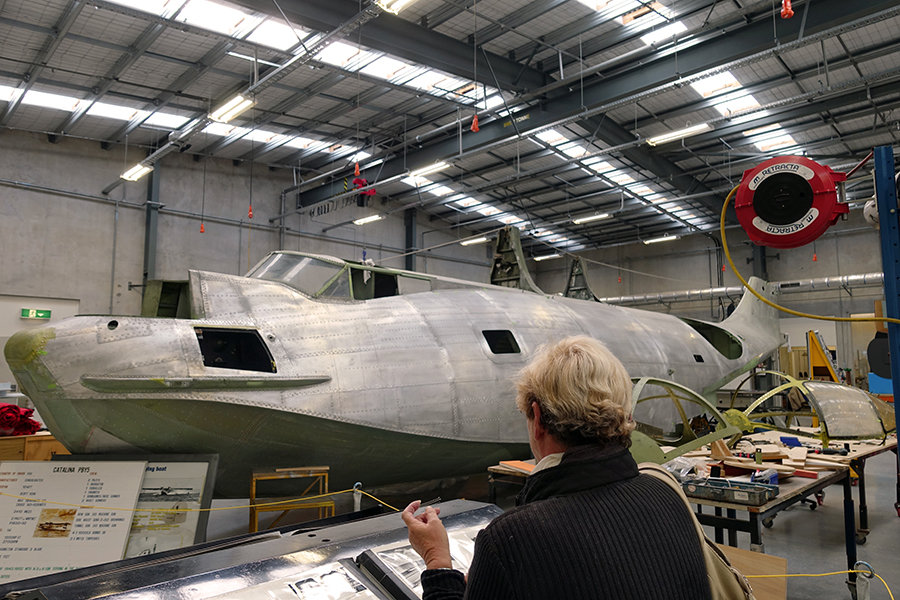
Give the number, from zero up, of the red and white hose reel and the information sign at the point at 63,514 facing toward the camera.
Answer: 2

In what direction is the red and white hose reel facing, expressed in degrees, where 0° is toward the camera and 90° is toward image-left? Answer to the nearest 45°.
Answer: approximately 0°

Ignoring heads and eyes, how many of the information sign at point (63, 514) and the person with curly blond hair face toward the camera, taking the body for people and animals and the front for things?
1

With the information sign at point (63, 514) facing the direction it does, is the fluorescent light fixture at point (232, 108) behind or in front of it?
behind

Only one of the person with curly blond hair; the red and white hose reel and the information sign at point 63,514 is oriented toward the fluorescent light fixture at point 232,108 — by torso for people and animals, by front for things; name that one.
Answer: the person with curly blond hair

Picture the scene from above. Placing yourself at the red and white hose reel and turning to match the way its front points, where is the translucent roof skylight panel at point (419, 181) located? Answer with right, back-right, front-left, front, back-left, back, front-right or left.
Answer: back-right

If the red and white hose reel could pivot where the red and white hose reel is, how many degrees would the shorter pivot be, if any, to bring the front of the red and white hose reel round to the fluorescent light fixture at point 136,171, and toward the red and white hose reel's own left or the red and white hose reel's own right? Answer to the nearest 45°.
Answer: approximately 90° to the red and white hose reel's own right

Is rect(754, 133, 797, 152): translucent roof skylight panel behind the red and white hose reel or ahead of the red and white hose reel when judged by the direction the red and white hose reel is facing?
behind

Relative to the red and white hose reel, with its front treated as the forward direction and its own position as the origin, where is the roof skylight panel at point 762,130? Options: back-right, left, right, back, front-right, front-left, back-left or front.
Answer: back

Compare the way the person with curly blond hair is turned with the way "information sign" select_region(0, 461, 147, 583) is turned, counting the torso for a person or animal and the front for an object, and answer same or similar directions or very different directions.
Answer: very different directions

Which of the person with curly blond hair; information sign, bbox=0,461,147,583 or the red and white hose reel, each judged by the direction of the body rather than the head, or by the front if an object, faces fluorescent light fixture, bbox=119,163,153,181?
the person with curly blond hair

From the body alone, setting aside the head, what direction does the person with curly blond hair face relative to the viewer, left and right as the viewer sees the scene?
facing away from the viewer and to the left of the viewer

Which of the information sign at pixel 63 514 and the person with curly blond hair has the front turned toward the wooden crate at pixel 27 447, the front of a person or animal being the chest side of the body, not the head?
the person with curly blond hair

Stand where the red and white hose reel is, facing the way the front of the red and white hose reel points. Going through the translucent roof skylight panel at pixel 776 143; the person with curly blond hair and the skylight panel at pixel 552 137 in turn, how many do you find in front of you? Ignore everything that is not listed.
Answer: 1

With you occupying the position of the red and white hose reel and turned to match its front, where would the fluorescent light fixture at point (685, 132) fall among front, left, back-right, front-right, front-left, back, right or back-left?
back
